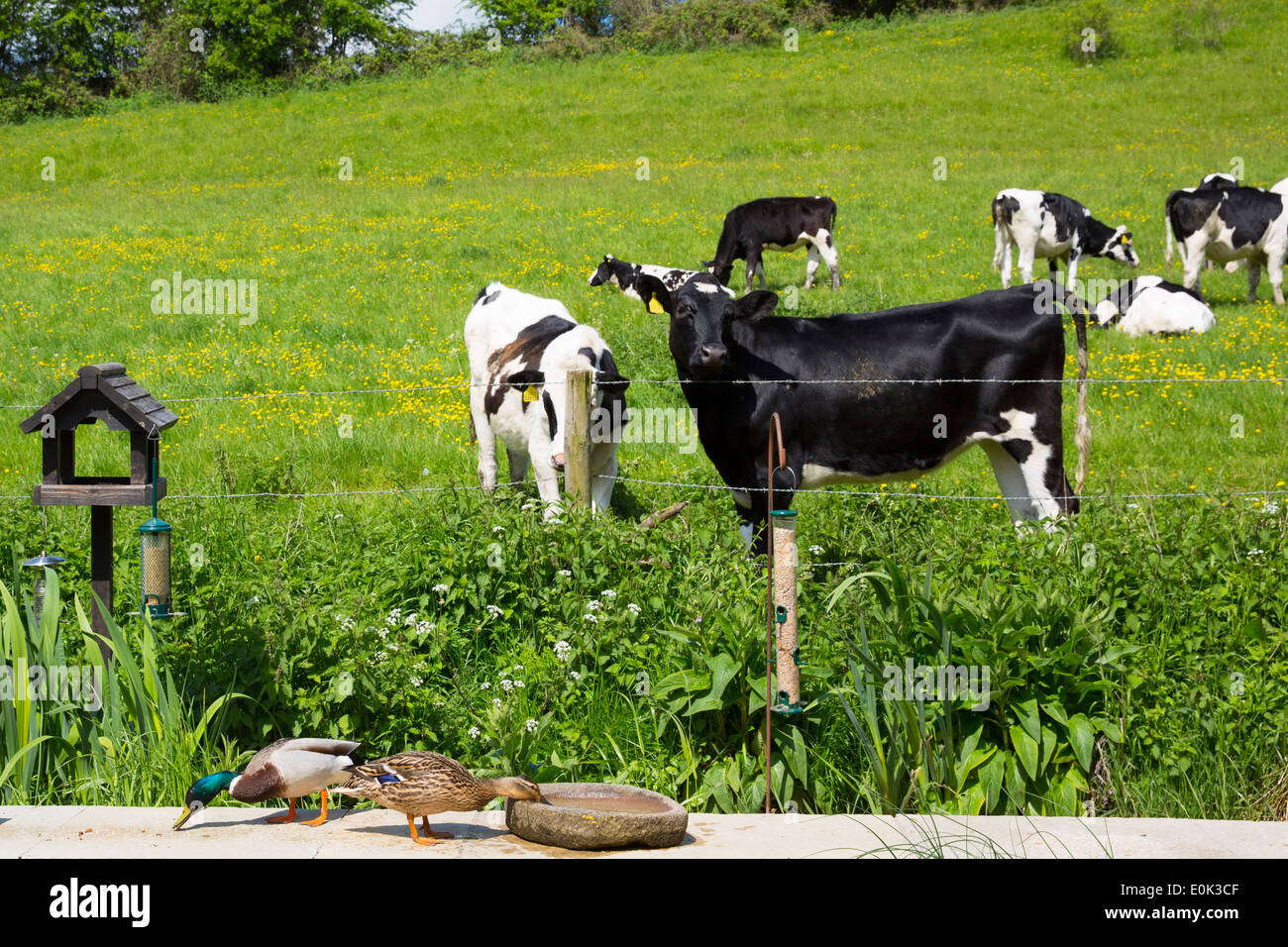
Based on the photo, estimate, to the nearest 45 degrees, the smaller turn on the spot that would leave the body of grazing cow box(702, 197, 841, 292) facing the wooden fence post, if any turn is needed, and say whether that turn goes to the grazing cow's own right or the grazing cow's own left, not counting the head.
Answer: approximately 90° to the grazing cow's own left

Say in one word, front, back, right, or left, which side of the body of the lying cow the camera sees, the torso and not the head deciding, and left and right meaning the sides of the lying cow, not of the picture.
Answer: left

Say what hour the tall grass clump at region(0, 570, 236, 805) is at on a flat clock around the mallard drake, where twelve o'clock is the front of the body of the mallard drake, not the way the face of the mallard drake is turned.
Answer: The tall grass clump is roughly at 2 o'clock from the mallard drake.

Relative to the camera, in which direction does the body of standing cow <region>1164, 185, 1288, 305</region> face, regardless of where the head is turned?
to the viewer's right

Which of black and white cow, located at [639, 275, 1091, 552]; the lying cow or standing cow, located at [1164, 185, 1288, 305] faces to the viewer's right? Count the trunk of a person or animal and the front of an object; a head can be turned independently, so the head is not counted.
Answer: the standing cow

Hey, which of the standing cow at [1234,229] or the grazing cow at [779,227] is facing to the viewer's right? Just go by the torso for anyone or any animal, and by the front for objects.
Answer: the standing cow at [1234,229]

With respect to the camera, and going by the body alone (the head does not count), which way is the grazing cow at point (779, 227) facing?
to the viewer's left

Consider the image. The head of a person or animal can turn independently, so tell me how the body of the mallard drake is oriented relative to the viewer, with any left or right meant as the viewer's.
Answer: facing to the left of the viewer

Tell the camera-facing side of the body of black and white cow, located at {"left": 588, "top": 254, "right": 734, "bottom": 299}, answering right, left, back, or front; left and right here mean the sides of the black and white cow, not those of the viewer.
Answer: left

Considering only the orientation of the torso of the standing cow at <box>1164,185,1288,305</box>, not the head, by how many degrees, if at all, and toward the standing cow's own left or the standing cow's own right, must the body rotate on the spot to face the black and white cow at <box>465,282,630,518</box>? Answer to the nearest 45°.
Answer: approximately 90° to the standing cow's own right

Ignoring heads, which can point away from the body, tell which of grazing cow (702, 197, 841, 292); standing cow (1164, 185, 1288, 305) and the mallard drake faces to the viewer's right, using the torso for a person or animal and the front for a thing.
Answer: standing cow (1164, 185, 1288, 305)

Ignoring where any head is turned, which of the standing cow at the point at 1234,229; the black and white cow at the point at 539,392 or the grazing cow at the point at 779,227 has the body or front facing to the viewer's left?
the grazing cow at the point at 779,227

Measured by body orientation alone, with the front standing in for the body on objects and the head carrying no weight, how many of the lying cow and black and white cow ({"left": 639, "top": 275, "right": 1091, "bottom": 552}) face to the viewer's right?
0

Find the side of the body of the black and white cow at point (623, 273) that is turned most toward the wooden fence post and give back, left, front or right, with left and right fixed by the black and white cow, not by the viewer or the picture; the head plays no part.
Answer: left
